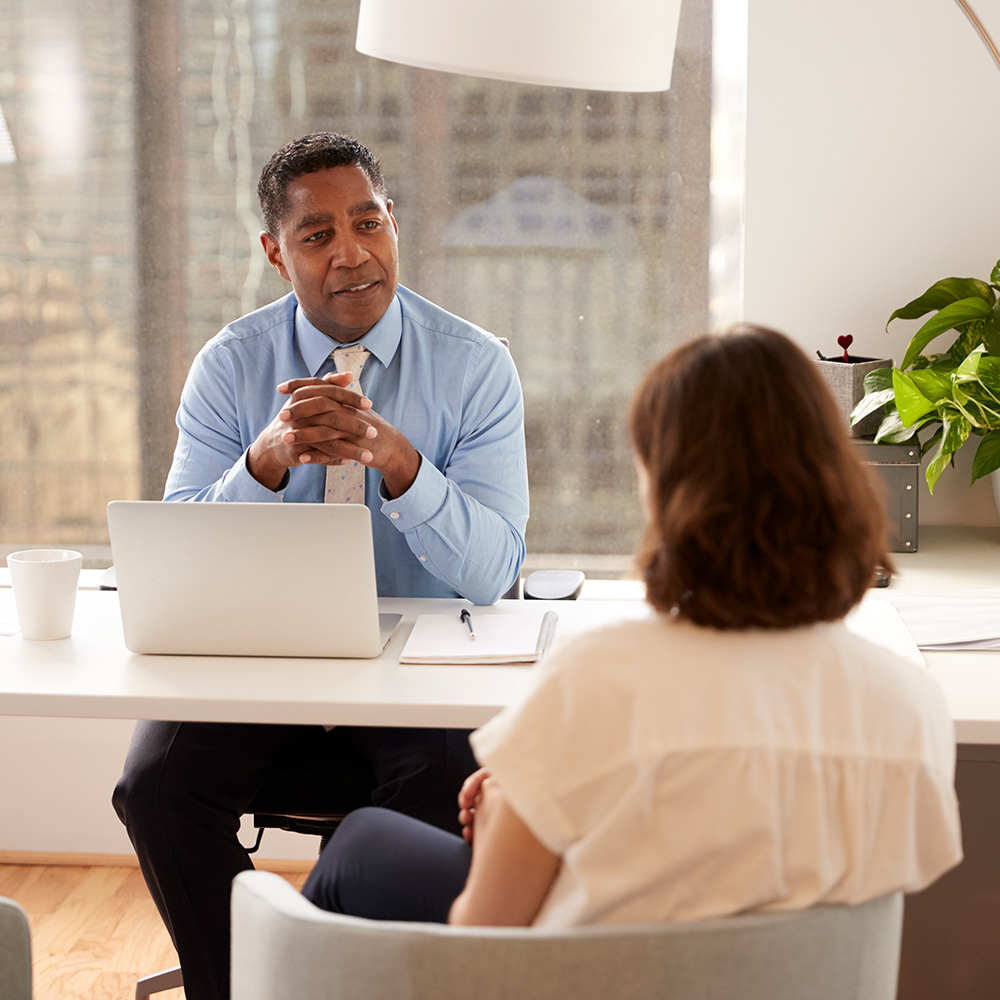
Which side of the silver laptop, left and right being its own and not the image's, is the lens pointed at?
back

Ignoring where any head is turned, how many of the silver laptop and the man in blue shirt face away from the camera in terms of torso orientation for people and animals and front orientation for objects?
1

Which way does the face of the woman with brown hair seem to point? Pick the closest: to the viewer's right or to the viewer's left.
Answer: to the viewer's left

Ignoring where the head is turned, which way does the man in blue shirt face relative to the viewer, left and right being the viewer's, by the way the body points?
facing the viewer

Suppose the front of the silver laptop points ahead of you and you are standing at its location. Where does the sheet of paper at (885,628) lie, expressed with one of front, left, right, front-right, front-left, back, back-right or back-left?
right

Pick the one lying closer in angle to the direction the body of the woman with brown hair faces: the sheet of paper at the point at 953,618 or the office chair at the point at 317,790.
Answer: the office chair

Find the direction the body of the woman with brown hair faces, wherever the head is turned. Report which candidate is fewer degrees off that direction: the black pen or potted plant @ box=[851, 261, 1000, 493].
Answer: the black pen

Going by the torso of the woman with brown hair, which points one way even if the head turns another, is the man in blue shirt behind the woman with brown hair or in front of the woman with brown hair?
in front

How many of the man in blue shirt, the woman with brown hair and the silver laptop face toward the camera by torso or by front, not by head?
1

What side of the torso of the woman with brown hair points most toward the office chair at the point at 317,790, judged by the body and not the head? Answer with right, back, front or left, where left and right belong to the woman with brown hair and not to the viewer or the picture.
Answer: front

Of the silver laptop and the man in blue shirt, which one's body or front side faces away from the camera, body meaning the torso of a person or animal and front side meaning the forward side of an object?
the silver laptop

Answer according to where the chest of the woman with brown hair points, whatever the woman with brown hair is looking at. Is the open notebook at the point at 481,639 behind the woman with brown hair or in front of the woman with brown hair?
in front

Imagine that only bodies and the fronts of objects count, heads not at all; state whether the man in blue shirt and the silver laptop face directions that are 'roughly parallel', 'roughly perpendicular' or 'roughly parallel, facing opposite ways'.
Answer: roughly parallel, facing opposite ways

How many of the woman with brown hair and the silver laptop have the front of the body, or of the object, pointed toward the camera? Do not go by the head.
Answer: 0

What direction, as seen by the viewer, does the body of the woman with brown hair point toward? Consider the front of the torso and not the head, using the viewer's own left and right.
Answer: facing away from the viewer and to the left of the viewer

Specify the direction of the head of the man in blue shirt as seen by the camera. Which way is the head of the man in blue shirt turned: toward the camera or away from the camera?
toward the camera
